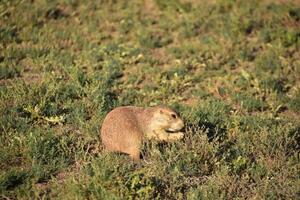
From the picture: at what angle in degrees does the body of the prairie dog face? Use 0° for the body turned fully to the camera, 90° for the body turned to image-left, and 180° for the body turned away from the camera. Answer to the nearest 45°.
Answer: approximately 270°
